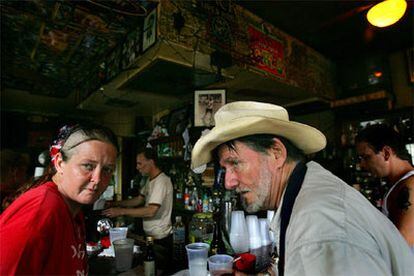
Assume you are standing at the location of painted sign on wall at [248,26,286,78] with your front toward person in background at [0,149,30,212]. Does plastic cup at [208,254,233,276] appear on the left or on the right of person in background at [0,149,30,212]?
left

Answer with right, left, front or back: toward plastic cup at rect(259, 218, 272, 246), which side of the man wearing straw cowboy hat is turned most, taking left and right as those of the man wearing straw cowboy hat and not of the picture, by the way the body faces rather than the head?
right

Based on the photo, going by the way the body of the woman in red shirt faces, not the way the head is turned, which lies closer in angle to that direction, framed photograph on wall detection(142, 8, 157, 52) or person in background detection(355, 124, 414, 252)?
the person in background

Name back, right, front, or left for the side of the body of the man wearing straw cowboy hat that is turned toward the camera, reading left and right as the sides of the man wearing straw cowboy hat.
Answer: left

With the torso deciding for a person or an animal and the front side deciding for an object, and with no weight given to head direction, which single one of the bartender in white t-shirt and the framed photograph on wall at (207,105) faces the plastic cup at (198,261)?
the framed photograph on wall

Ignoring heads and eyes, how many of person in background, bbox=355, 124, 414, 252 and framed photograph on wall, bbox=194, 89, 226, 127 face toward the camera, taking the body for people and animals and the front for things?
1

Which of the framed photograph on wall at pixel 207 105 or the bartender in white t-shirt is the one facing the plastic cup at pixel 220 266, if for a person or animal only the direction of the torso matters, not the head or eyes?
the framed photograph on wall

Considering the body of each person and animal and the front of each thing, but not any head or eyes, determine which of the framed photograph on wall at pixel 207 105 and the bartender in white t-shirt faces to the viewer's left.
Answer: the bartender in white t-shirt

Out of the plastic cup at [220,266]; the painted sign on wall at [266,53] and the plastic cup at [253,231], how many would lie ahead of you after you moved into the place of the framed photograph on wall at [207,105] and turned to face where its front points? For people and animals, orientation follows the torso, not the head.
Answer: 2

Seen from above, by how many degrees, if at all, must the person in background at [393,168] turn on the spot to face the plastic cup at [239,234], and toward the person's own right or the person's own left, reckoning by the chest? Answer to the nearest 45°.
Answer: approximately 45° to the person's own left

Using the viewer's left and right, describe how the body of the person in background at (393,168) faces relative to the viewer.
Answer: facing to the left of the viewer
